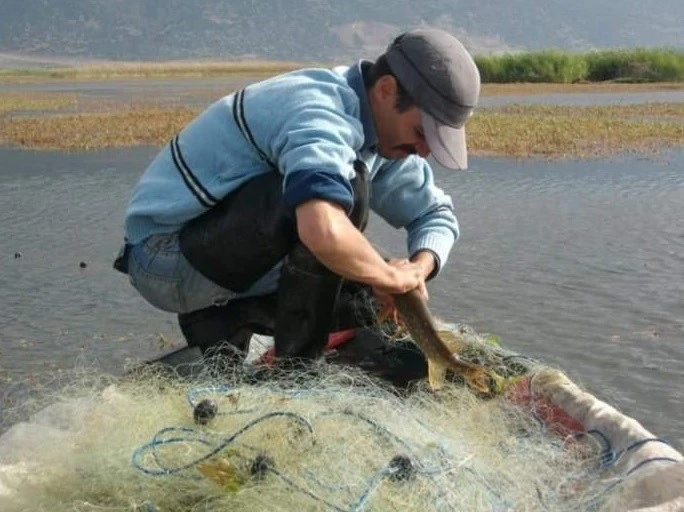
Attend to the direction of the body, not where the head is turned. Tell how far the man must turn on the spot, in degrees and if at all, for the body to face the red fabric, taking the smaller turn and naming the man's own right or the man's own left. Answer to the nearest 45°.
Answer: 0° — they already face it

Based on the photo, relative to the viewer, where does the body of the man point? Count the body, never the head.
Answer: to the viewer's right

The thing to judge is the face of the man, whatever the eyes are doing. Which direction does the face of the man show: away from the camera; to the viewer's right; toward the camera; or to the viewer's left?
to the viewer's right
